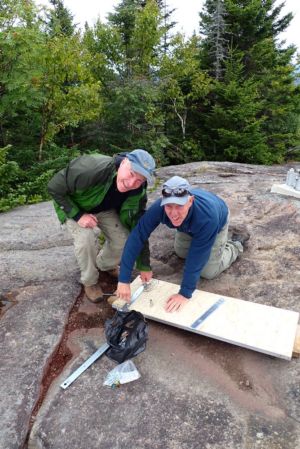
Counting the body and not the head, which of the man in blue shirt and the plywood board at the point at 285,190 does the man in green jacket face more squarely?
the man in blue shirt

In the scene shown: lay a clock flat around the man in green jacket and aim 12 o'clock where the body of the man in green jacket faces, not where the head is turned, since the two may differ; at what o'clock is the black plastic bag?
The black plastic bag is roughly at 1 o'clock from the man in green jacket.

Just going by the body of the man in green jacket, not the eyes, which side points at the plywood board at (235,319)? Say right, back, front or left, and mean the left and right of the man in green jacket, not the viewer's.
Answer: front

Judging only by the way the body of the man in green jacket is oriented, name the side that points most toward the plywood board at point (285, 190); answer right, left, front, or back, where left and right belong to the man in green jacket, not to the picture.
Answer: left

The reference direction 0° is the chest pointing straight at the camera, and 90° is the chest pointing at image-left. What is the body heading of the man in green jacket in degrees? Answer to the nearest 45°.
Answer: approximately 315°
